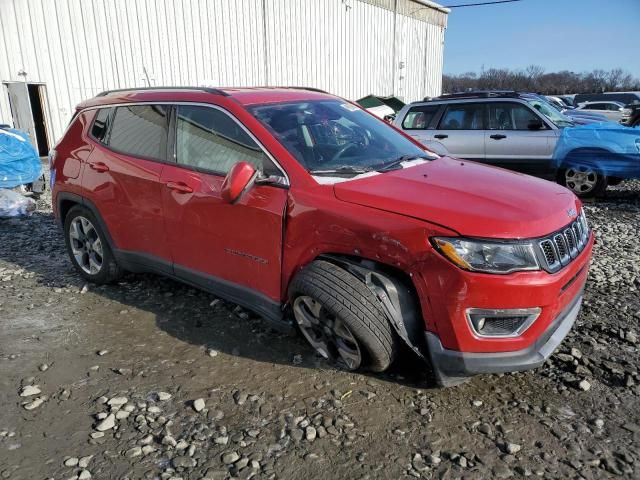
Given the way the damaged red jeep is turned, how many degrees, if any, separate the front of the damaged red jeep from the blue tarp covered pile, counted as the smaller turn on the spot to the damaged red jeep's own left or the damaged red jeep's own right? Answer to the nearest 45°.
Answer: approximately 180°

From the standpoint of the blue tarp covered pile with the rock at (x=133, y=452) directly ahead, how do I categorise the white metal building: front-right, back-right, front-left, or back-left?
back-left

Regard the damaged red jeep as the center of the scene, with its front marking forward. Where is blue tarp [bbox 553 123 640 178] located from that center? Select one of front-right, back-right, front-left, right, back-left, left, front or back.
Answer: left

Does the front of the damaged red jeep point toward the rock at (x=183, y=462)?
no

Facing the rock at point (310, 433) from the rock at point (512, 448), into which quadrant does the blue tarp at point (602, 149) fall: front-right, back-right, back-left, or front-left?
back-right

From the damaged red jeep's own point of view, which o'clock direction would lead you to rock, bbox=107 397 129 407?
The rock is roughly at 4 o'clock from the damaged red jeep.

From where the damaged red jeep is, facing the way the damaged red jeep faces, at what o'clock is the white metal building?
The white metal building is roughly at 7 o'clock from the damaged red jeep.

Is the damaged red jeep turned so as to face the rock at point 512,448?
yes

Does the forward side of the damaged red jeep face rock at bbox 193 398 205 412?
no

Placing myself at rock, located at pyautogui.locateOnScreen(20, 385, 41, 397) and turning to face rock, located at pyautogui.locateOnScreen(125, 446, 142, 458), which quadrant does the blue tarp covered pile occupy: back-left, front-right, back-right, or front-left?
back-left

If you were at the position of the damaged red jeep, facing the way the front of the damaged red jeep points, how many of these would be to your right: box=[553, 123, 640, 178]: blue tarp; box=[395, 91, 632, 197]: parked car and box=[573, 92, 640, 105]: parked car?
0

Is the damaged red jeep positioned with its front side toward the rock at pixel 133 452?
no

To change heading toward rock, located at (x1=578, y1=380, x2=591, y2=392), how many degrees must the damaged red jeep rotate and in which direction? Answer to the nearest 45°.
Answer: approximately 45° to its left

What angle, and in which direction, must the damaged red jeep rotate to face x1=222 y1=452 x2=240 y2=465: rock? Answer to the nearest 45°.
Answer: approximately 90° to its right

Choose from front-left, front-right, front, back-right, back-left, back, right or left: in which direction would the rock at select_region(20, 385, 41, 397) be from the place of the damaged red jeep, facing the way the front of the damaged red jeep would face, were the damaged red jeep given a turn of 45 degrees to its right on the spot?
right

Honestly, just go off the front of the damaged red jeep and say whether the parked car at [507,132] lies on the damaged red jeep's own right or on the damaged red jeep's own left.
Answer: on the damaged red jeep's own left

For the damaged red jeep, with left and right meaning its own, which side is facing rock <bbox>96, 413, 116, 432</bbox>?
right
